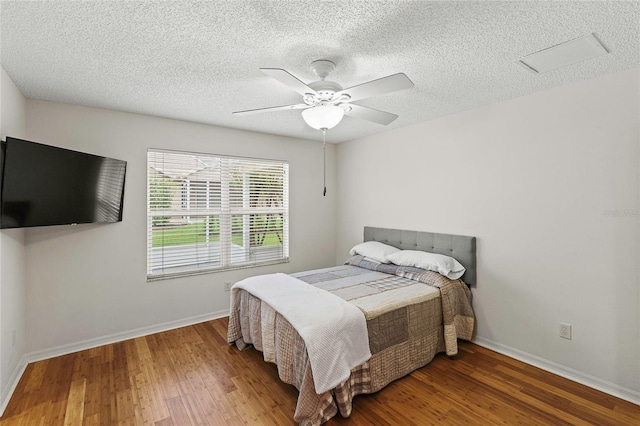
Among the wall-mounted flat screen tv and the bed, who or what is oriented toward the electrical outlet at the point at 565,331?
the wall-mounted flat screen tv

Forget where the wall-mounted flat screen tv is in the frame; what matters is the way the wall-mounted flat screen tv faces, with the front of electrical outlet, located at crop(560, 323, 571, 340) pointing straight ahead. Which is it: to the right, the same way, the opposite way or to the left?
the opposite way

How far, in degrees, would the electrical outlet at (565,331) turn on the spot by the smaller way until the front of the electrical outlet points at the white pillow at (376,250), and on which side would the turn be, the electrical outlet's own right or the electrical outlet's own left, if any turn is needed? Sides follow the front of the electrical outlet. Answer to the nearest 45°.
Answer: approximately 45° to the electrical outlet's own right

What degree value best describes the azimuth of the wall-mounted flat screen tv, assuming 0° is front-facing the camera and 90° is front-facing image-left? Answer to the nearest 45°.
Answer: approximately 315°

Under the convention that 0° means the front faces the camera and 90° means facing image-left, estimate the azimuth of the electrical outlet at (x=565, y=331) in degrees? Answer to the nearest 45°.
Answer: approximately 45°

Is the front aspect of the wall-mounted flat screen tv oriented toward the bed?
yes

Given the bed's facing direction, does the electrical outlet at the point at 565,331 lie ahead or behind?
behind

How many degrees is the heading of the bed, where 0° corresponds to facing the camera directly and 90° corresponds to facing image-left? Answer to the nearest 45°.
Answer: approximately 45°
